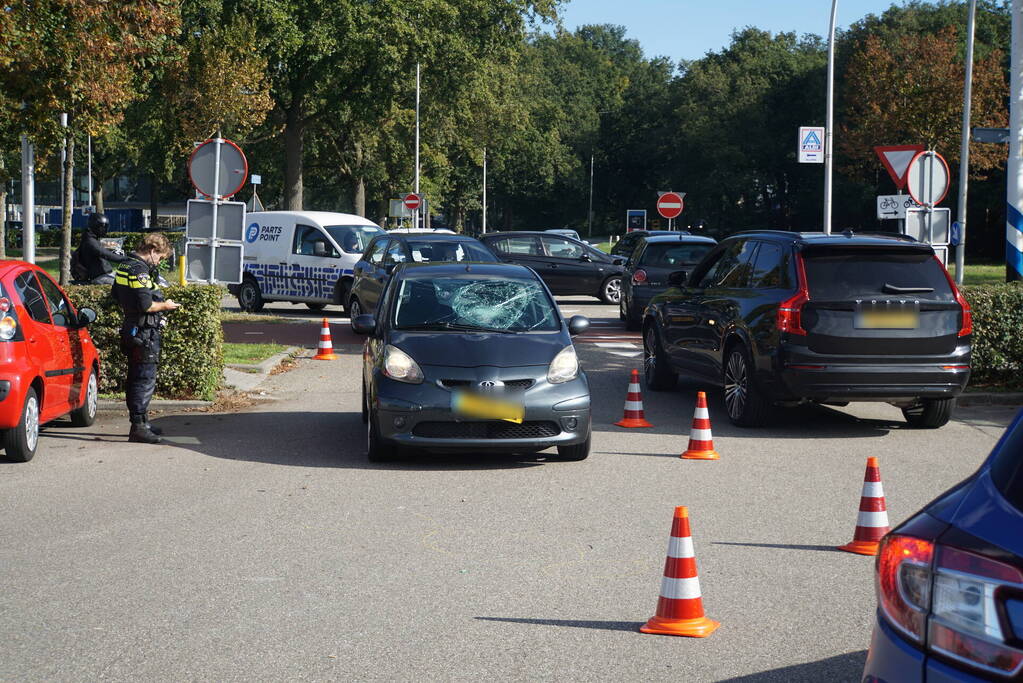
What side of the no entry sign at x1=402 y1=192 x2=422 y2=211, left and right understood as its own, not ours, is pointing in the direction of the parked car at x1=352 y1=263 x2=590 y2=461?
front

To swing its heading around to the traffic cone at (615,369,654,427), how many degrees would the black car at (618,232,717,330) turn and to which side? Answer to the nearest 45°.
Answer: approximately 180°

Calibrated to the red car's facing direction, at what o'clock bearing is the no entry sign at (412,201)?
The no entry sign is roughly at 11 o'clock from the red car.

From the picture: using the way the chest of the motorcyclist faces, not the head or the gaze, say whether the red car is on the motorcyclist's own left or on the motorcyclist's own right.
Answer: on the motorcyclist's own right

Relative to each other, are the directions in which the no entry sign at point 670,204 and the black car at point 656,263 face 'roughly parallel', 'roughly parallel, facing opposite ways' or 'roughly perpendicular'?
roughly parallel, facing opposite ways

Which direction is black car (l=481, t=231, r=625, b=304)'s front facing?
to the viewer's right

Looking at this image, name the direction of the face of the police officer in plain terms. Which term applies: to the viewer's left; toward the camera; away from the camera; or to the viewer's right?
to the viewer's right

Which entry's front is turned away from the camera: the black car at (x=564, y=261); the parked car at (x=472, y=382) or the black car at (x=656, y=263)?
the black car at (x=656, y=263)

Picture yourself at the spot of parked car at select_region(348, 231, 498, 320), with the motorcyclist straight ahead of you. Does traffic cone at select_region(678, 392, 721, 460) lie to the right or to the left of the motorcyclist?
left

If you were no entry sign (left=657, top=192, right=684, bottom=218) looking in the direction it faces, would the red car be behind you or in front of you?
in front

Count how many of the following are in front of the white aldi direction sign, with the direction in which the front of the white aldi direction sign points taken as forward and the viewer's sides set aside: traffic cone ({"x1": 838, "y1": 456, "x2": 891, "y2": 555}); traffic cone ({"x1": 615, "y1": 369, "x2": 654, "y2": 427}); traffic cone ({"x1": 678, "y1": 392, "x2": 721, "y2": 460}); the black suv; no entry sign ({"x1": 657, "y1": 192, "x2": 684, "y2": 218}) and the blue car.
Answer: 5

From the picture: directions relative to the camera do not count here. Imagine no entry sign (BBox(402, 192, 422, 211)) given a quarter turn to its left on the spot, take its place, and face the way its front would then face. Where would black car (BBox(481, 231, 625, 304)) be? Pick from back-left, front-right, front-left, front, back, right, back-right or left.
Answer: right

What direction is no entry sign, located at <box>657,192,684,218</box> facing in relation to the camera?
toward the camera

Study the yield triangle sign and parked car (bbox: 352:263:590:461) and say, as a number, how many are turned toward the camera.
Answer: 2

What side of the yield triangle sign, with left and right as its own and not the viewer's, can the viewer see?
front

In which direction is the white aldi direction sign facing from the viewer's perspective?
toward the camera

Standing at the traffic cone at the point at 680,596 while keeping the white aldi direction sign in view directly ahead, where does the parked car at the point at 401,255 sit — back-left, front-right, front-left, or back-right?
front-left

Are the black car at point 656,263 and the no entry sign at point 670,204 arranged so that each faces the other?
yes
